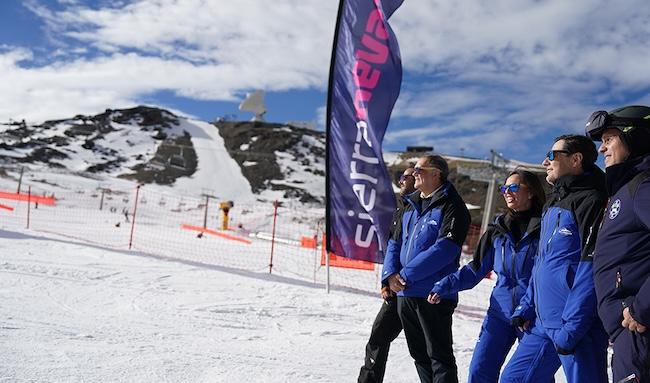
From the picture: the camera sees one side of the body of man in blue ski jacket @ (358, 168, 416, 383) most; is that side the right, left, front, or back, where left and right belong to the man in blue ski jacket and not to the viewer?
left

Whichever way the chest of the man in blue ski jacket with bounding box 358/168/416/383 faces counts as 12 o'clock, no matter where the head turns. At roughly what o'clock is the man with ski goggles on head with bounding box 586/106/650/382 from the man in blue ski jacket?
The man with ski goggles on head is roughly at 8 o'clock from the man in blue ski jacket.

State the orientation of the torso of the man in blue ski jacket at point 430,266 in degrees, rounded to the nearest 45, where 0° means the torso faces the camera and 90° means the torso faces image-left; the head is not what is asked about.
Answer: approximately 45°

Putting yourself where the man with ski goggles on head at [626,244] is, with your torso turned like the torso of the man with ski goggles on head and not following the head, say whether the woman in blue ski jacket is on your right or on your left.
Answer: on your right

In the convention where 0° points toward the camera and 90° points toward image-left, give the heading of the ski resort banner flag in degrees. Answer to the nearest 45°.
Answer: approximately 0°

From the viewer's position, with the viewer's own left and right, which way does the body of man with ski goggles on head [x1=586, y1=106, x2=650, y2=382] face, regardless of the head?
facing to the left of the viewer

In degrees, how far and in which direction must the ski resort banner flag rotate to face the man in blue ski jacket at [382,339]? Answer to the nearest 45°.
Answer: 0° — it already faces them

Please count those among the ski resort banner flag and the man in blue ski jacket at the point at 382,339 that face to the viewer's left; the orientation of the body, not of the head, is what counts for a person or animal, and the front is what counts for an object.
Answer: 1

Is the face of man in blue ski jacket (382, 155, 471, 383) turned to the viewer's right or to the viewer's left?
to the viewer's left
